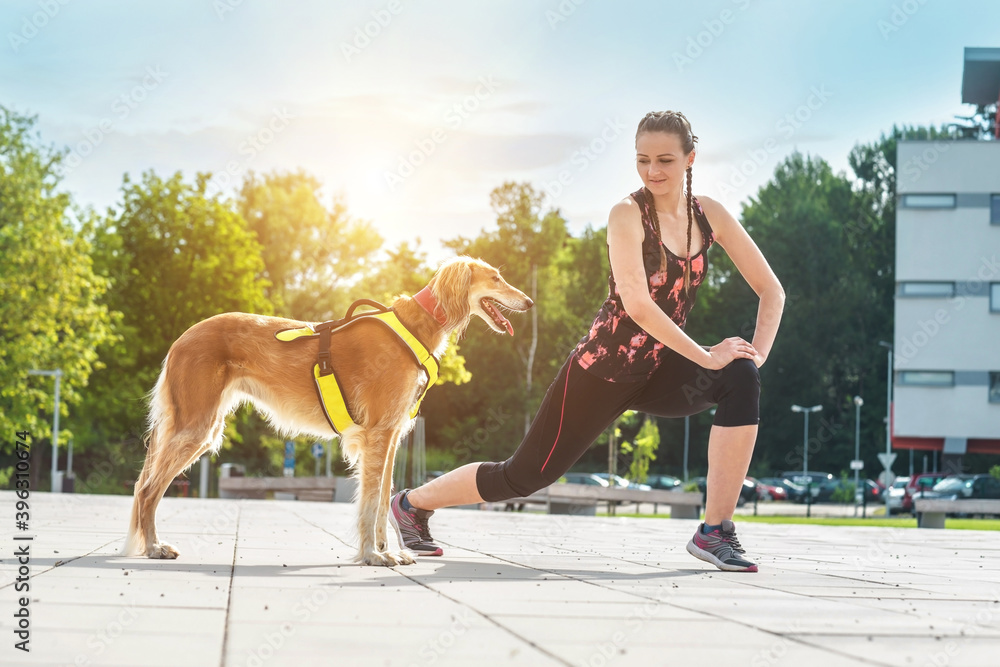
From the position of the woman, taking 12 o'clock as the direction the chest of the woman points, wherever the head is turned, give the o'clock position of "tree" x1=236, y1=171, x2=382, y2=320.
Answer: The tree is roughly at 7 o'clock from the woman.

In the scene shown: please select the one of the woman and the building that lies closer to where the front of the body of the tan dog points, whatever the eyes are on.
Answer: the woman

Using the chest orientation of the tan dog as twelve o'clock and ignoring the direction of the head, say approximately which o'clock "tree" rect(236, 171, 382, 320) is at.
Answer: The tree is roughly at 9 o'clock from the tan dog.

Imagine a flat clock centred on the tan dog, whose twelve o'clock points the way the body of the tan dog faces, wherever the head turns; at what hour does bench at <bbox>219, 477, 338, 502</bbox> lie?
The bench is roughly at 9 o'clock from the tan dog.

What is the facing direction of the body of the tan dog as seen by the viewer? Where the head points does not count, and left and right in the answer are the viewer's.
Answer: facing to the right of the viewer

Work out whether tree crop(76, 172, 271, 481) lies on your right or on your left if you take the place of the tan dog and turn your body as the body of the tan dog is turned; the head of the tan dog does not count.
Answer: on your left

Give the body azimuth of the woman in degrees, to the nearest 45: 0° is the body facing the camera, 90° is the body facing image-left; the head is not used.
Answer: approximately 315°

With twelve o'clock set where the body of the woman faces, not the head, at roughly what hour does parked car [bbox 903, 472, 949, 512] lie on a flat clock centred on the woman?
The parked car is roughly at 8 o'clock from the woman.

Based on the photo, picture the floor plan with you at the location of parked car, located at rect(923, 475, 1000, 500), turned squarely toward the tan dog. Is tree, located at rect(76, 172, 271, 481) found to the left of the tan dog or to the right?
right
